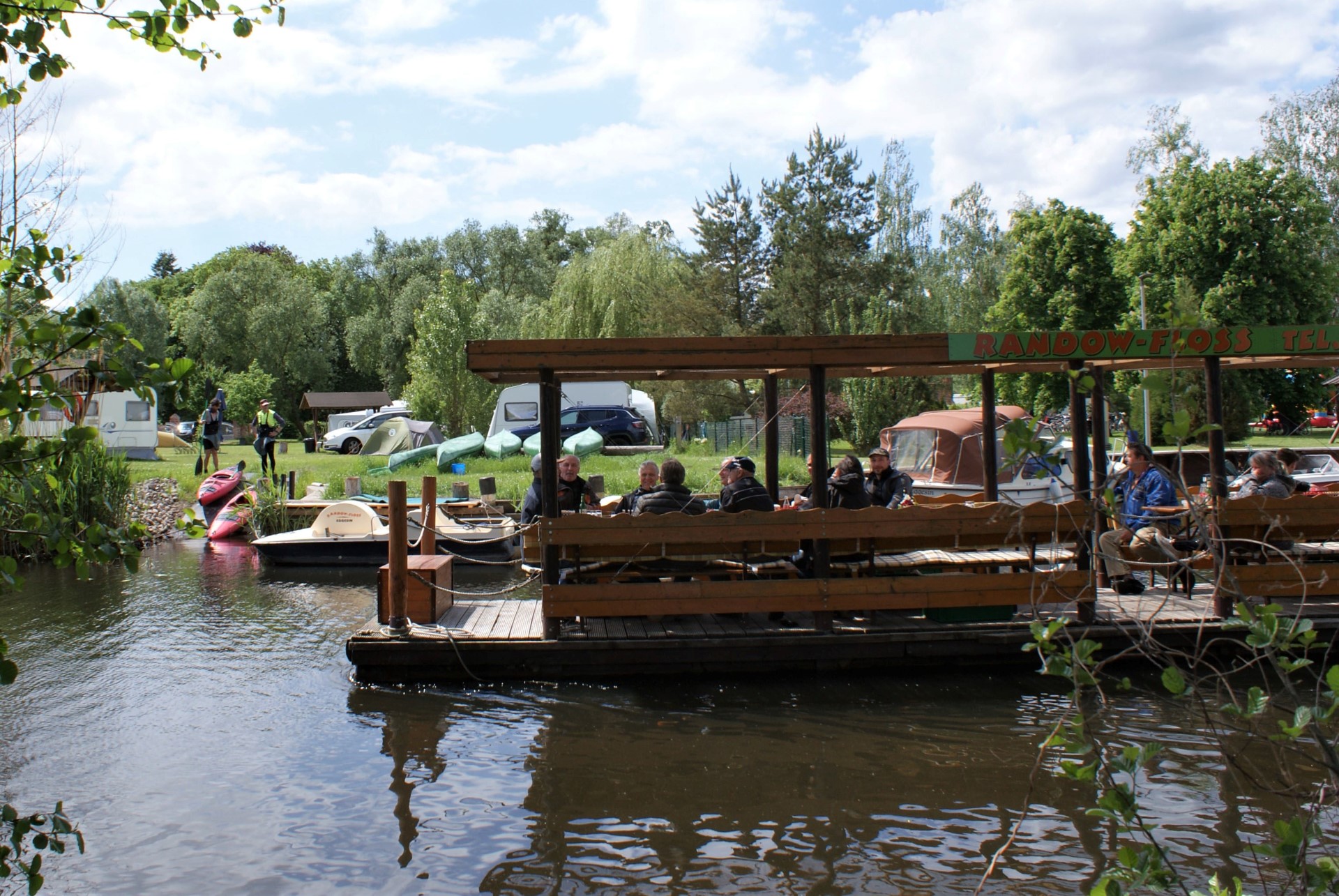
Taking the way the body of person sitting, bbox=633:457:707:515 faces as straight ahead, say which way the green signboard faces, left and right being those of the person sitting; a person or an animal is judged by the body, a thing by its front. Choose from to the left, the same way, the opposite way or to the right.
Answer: the opposite way

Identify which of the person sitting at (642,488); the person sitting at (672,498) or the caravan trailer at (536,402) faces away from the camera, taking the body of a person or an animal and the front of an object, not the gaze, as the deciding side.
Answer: the person sitting at (672,498)

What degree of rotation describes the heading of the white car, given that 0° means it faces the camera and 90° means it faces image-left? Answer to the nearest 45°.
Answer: approximately 90°

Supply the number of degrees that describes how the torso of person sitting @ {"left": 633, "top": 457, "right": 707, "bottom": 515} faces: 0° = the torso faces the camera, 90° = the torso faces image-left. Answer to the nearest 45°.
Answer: approximately 180°

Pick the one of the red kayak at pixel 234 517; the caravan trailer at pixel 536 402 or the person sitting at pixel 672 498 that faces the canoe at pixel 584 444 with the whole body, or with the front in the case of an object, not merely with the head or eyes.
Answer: the person sitting

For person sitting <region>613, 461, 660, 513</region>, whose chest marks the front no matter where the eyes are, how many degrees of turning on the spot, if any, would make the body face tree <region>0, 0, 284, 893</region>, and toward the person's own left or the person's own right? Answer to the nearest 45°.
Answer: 0° — they already face it

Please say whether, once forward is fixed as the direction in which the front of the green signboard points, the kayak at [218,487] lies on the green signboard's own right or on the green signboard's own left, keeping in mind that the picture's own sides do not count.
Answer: on the green signboard's own right
